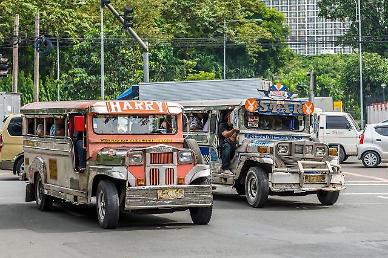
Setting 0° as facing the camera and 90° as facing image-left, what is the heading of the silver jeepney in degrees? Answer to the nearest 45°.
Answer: approximately 315°

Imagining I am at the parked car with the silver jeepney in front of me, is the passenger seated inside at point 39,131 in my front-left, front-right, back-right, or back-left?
front-right

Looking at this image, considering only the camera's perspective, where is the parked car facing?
facing to the right of the viewer

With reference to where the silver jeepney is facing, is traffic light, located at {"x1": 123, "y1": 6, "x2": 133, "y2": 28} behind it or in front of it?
behind
